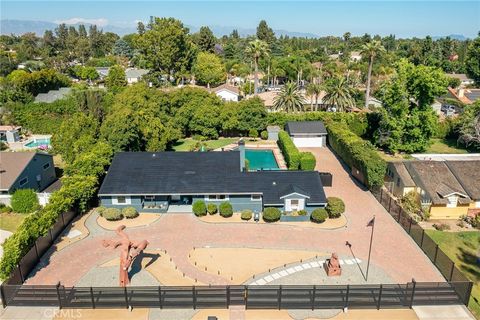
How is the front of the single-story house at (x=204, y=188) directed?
toward the camera

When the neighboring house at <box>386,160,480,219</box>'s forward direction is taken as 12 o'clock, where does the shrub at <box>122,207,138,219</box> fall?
The shrub is roughly at 2 o'clock from the neighboring house.

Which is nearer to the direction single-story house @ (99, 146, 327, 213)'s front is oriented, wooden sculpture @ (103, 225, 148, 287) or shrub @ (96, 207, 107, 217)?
the wooden sculpture

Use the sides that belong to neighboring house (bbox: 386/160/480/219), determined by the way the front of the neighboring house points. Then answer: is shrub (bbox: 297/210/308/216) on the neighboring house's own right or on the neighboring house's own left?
on the neighboring house's own right

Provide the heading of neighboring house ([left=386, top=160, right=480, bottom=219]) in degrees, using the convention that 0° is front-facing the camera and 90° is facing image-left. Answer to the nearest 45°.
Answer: approximately 0°

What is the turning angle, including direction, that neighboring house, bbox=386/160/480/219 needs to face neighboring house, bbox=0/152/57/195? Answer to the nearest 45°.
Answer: approximately 45° to its right

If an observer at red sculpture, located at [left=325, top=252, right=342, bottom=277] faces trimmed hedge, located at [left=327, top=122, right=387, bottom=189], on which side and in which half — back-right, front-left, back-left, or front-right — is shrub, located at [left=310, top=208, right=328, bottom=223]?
front-left

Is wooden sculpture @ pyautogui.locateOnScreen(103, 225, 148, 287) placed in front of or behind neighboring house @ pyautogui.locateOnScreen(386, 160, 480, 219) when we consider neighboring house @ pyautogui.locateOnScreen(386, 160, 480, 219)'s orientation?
in front

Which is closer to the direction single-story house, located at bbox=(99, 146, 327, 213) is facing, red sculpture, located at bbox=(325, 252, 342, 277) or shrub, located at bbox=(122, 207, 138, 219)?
the red sculpture

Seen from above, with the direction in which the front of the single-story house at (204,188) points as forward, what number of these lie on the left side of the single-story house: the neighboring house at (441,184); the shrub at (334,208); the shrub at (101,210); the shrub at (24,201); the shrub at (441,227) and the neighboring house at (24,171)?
3

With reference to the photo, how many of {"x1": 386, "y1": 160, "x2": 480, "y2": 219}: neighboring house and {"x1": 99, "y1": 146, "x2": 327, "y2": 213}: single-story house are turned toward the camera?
2

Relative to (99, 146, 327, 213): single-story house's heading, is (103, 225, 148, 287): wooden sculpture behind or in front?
in front

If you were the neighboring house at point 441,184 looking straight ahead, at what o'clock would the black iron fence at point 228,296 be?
The black iron fence is roughly at 1 o'clock from the neighboring house.

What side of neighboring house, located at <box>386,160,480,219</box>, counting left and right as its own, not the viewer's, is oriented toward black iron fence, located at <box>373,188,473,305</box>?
front

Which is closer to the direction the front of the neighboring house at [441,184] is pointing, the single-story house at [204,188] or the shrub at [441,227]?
the shrub

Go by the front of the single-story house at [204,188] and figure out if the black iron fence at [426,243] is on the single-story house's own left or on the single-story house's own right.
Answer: on the single-story house's own left
